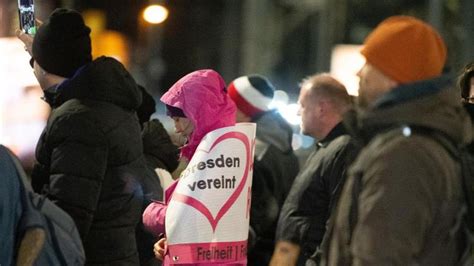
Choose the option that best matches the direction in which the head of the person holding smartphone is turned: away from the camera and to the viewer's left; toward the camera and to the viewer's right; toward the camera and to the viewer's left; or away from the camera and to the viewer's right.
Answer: away from the camera and to the viewer's left

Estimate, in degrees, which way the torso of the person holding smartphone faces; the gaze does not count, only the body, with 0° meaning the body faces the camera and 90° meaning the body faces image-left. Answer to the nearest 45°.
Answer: approximately 135°

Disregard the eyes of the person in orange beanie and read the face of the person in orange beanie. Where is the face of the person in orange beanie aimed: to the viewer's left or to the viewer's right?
to the viewer's left

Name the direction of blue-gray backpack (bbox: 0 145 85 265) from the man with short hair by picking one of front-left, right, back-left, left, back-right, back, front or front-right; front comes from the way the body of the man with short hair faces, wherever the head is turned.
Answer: front-left

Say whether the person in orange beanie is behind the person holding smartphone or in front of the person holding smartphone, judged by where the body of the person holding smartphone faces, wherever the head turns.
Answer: behind

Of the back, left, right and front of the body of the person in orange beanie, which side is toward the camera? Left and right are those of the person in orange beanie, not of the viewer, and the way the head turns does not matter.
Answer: left

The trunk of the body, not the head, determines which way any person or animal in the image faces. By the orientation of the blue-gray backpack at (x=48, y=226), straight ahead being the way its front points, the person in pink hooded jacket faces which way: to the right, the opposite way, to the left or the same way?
the opposite way

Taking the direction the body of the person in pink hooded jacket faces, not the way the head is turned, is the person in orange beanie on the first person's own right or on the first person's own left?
on the first person's own left

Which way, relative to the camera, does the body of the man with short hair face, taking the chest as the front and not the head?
to the viewer's left

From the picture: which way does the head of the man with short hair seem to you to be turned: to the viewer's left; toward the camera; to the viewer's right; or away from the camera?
to the viewer's left
